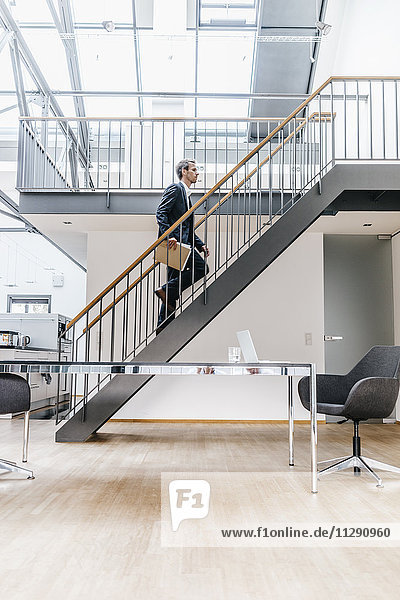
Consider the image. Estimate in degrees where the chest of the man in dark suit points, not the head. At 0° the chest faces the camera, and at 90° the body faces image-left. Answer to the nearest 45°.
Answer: approximately 270°

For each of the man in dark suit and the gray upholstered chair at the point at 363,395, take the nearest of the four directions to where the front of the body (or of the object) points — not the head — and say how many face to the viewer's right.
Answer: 1

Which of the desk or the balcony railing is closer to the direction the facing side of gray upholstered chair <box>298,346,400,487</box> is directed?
the desk

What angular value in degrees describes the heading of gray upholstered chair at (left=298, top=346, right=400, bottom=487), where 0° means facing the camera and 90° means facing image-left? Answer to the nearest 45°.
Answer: approximately 45°

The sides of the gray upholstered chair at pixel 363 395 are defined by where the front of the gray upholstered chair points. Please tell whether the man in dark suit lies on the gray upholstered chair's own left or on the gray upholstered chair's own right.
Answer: on the gray upholstered chair's own right

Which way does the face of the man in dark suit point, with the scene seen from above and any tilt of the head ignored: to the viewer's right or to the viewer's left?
to the viewer's right

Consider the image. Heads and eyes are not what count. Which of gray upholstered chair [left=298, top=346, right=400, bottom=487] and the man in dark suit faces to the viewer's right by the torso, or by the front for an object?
the man in dark suit

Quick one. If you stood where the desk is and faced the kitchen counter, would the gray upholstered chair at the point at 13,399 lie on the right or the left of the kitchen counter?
left

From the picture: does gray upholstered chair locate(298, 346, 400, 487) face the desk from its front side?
yes
